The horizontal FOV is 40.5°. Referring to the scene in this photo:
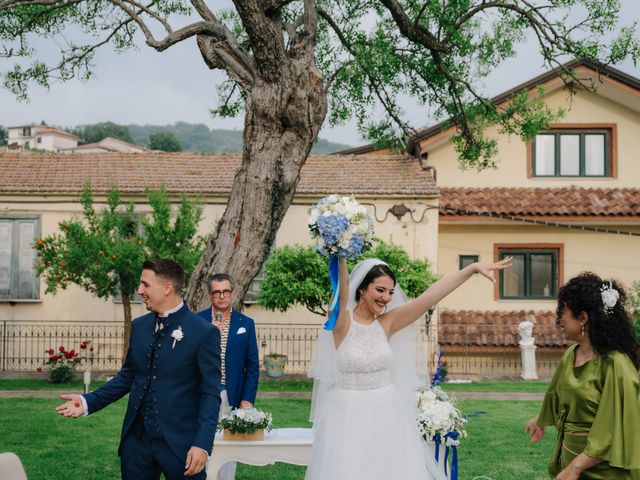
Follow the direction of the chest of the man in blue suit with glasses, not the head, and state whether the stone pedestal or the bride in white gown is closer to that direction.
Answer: the bride in white gown

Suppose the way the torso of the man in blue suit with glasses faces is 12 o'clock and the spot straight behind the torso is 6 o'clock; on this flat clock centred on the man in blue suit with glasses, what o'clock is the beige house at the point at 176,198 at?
The beige house is roughly at 6 o'clock from the man in blue suit with glasses.

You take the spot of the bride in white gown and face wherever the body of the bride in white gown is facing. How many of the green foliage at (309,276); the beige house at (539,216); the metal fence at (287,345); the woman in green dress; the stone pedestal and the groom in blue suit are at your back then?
4

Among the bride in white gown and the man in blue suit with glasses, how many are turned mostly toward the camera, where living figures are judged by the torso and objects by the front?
2

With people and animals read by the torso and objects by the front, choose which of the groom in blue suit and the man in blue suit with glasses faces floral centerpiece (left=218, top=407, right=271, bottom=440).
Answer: the man in blue suit with glasses

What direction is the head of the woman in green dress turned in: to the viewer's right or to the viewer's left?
to the viewer's left

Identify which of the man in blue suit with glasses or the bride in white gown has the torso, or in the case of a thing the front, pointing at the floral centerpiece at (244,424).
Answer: the man in blue suit with glasses

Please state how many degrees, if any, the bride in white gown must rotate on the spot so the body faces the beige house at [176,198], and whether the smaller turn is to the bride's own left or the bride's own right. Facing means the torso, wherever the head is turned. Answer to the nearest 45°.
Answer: approximately 180°

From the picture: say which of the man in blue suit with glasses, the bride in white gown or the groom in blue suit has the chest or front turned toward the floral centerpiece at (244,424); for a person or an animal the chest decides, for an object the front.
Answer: the man in blue suit with glasses
